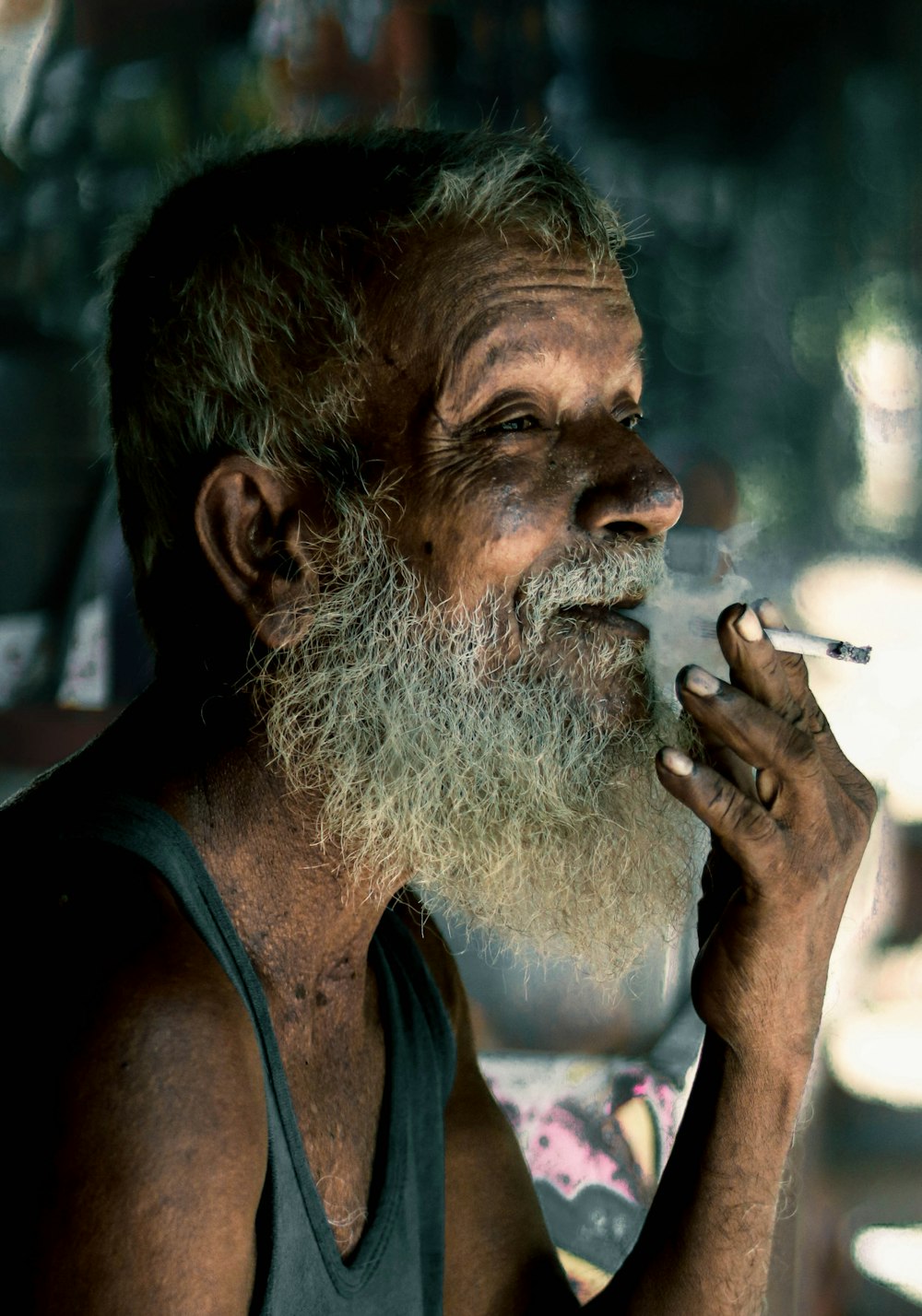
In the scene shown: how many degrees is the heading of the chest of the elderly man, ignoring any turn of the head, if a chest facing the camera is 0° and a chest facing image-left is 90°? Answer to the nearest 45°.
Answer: approximately 315°
